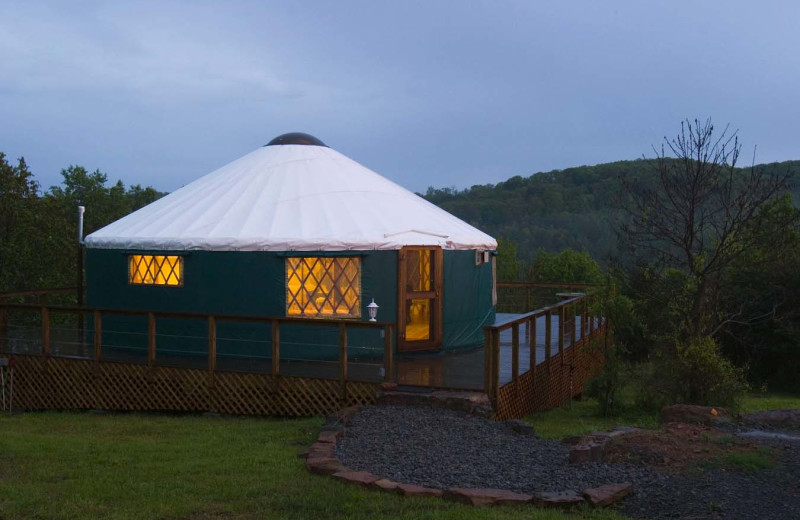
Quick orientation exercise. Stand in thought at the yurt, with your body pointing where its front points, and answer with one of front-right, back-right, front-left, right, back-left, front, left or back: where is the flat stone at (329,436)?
front-right

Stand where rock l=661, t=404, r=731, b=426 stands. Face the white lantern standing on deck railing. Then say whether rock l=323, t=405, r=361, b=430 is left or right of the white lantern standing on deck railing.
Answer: left

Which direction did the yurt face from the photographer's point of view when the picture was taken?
facing the viewer and to the right of the viewer

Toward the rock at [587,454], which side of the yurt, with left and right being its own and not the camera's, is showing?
front

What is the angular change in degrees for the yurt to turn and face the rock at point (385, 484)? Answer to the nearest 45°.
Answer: approximately 45° to its right

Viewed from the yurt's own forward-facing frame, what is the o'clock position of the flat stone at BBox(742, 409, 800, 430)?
The flat stone is roughly at 12 o'clock from the yurt.

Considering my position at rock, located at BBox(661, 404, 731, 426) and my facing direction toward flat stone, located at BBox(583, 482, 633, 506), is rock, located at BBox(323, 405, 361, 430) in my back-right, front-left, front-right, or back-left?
front-right

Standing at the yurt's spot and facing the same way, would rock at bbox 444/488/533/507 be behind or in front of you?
in front

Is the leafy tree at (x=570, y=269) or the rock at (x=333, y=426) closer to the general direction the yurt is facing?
the rock

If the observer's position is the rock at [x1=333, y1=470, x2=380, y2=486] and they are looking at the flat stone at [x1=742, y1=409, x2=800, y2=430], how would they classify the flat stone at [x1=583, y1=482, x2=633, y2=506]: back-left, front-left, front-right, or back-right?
front-right

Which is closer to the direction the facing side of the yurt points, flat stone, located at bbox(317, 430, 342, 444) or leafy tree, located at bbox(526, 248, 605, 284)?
the flat stone

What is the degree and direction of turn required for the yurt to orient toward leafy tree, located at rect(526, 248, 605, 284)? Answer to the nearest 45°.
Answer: approximately 90° to its left

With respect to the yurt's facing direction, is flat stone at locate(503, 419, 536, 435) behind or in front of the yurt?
in front

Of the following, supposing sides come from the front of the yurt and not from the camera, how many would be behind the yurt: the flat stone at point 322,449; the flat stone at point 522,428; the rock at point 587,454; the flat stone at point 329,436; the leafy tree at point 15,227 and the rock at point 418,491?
1

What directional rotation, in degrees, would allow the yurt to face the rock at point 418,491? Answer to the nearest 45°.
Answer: approximately 45° to its right

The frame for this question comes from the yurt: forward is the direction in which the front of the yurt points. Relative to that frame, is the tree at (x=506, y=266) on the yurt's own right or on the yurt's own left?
on the yurt's own left

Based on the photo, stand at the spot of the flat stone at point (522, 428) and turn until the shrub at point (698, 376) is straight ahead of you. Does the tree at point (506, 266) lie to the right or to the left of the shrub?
left
